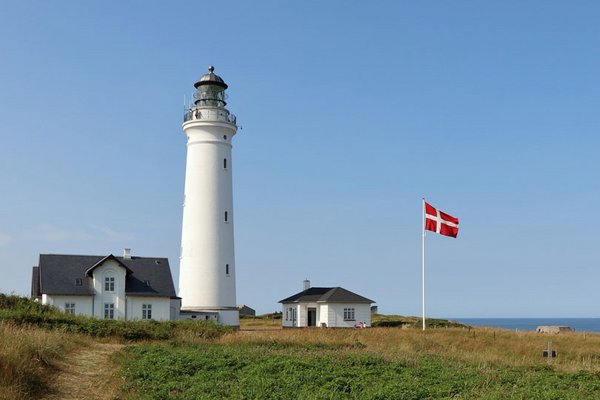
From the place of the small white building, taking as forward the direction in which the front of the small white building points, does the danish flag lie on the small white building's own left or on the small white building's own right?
on the small white building's own left

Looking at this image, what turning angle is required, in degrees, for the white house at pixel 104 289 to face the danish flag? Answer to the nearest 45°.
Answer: approximately 45° to its left

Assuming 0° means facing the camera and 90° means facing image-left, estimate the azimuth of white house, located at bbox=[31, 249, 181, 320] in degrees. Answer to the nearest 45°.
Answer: approximately 0°

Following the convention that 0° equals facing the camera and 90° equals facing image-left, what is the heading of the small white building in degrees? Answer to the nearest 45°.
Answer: approximately 45°
